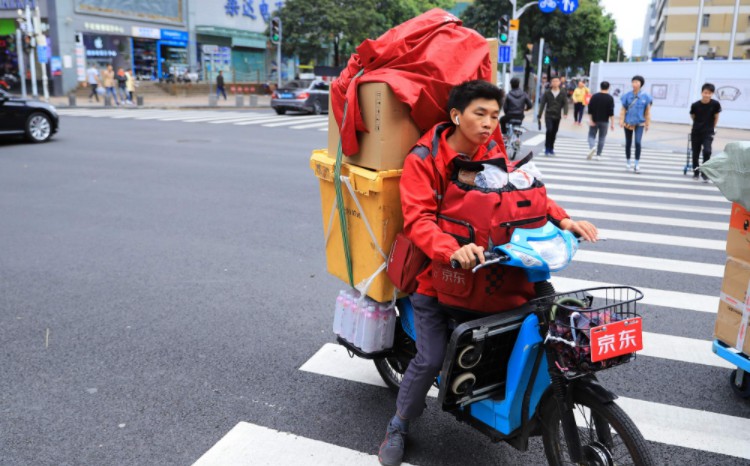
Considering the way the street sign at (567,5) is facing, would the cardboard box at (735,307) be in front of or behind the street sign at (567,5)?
in front

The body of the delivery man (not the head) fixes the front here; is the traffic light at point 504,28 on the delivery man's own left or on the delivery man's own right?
on the delivery man's own left

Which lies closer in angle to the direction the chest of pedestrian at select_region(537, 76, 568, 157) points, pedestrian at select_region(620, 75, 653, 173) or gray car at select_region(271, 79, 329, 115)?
the pedestrian

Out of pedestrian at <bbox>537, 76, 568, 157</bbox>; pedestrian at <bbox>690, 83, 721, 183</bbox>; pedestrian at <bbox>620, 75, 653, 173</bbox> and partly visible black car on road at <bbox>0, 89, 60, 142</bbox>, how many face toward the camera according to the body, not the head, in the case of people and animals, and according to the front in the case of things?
3

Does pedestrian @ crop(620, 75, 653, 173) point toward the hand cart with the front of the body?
yes

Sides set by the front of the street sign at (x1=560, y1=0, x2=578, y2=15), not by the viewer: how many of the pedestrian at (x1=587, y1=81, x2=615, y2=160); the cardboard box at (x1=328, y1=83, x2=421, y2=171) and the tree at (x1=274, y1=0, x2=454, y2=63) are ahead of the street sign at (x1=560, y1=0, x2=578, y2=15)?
2

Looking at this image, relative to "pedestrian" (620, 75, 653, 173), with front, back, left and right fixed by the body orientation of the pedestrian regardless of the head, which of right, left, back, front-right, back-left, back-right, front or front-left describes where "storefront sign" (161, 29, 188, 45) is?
back-right

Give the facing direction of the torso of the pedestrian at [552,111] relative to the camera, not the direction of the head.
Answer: toward the camera

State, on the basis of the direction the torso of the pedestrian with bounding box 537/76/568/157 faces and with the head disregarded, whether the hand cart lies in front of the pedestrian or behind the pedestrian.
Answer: in front

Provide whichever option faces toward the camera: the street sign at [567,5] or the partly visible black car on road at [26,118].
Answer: the street sign

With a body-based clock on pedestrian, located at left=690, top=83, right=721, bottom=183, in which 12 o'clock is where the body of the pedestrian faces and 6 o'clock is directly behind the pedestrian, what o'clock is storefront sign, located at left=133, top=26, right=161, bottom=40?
The storefront sign is roughly at 4 o'clock from the pedestrian.

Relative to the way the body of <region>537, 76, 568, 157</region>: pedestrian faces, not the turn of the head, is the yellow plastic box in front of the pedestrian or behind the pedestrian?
in front

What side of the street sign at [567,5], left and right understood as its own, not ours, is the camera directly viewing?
front
